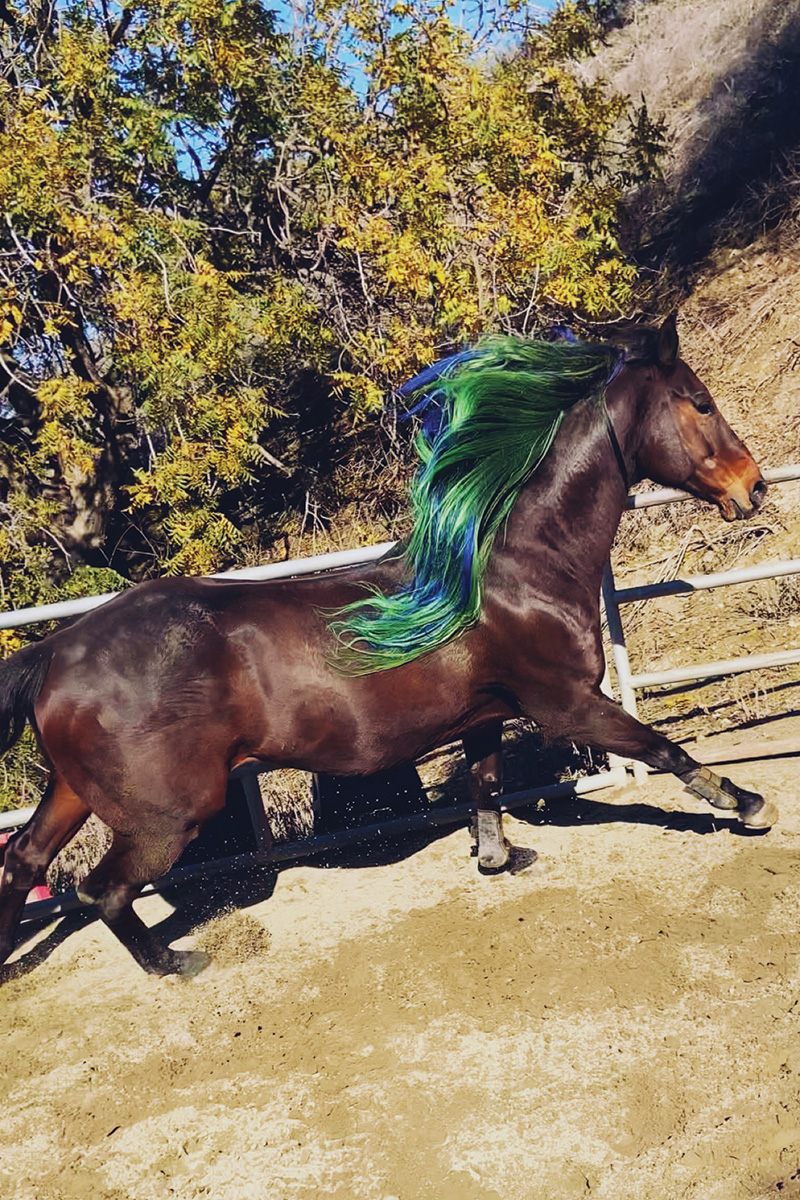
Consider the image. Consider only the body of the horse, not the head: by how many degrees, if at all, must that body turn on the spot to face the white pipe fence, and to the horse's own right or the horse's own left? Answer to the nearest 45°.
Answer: approximately 45° to the horse's own left

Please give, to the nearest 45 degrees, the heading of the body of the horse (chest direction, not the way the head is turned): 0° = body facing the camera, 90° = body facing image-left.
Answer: approximately 270°
